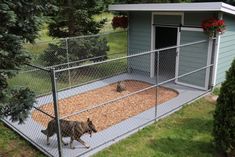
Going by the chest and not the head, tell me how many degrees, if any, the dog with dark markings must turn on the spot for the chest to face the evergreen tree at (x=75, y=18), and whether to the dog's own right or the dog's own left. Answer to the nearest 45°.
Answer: approximately 90° to the dog's own left

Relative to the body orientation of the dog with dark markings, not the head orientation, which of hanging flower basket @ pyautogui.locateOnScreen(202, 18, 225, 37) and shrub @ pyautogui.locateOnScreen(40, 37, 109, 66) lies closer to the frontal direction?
the hanging flower basket

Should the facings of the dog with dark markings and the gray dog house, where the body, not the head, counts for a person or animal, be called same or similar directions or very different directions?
very different directions

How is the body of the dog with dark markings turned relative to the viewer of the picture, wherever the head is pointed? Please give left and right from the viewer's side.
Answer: facing to the right of the viewer

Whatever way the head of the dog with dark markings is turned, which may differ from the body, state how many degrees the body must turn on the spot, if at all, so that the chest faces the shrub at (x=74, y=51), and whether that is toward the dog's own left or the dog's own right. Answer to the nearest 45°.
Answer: approximately 90° to the dog's own left

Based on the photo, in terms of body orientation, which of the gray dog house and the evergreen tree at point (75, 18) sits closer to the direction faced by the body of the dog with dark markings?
the gray dog house

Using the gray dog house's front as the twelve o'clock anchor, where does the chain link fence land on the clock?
The chain link fence is roughly at 12 o'clock from the gray dog house.

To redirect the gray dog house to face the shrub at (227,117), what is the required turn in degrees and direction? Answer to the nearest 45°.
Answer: approximately 45° to its left

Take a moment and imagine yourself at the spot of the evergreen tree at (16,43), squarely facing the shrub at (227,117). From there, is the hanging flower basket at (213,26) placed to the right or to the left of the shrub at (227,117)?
left
